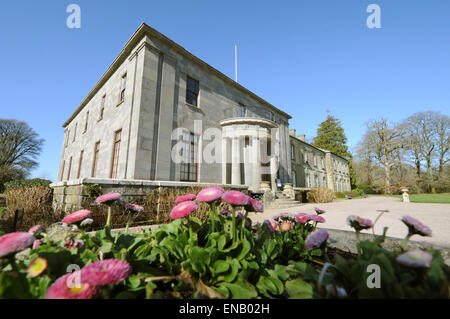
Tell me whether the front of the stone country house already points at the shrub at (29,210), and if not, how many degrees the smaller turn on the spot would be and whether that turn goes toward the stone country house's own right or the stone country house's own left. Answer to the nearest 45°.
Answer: approximately 90° to the stone country house's own right

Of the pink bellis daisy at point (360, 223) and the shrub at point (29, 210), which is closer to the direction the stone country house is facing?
the pink bellis daisy

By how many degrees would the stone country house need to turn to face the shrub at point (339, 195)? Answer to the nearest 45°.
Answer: approximately 90° to its left

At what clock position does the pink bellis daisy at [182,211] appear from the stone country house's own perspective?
The pink bellis daisy is roughly at 1 o'clock from the stone country house.

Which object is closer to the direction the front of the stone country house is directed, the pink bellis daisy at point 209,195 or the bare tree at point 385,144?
the pink bellis daisy

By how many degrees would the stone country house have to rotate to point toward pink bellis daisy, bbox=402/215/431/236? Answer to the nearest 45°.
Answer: approximately 45° to its right

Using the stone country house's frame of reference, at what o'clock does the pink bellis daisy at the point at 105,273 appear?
The pink bellis daisy is roughly at 1 o'clock from the stone country house.

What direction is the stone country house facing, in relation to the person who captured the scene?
facing the viewer and to the right of the viewer

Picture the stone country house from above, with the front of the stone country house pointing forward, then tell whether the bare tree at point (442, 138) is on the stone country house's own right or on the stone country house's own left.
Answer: on the stone country house's own left

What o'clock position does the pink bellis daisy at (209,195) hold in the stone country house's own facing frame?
The pink bellis daisy is roughly at 1 o'clock from the stone country house.

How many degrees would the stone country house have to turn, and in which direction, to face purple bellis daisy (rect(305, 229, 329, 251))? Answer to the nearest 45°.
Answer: approximately 45° to its right
